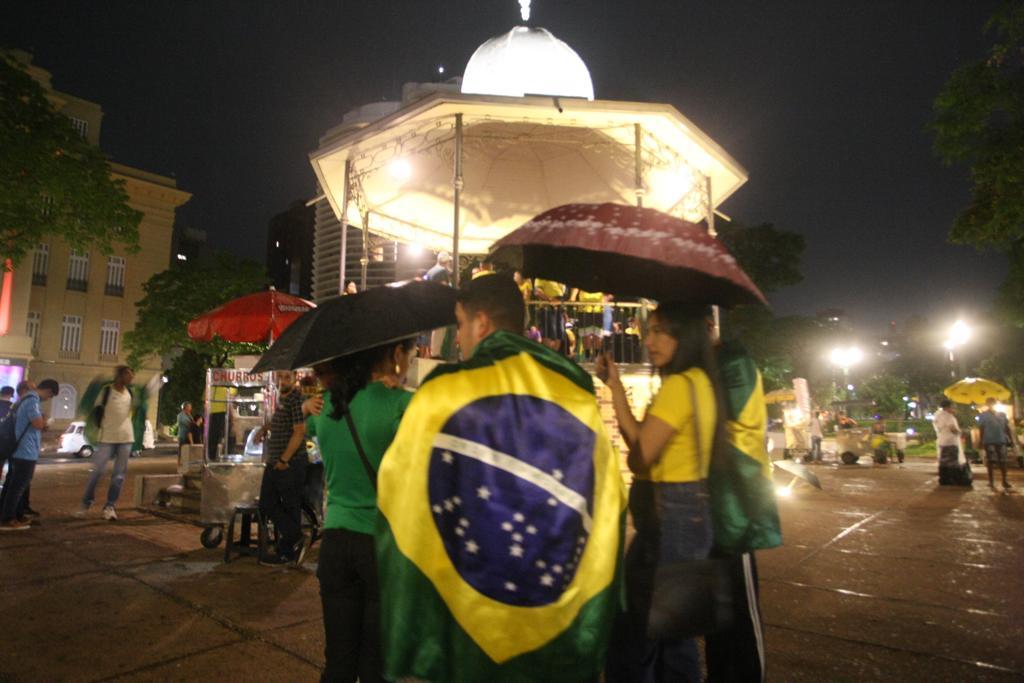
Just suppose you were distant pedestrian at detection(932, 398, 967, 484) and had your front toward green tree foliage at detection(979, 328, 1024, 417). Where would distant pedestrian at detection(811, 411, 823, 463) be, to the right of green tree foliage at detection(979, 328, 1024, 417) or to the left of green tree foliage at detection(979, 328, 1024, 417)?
left

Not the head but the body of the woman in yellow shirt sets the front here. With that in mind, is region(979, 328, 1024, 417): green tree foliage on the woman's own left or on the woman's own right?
on the woman's own right

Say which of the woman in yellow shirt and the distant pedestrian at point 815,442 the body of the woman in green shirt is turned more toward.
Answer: the distant pedestrian

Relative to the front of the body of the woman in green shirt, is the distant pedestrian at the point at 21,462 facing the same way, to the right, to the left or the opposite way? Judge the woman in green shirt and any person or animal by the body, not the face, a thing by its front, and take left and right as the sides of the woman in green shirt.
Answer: to the right

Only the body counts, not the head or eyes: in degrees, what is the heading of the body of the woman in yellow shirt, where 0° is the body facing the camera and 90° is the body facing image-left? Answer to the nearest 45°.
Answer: approximately 90°

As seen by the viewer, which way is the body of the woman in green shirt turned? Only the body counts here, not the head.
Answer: away from the camera

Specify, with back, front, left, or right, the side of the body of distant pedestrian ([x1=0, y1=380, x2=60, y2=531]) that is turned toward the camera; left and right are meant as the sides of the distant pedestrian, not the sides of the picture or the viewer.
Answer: right

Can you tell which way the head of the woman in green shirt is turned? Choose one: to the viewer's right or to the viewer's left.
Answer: to the viewer's right
